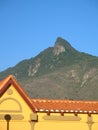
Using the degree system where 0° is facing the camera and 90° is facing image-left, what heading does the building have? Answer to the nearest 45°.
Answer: approximately 0°
